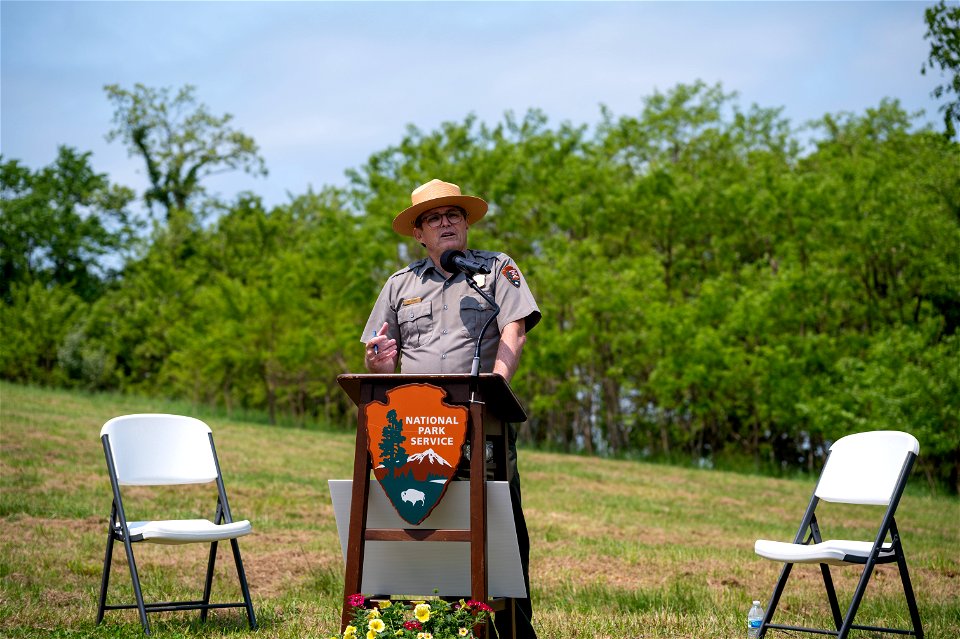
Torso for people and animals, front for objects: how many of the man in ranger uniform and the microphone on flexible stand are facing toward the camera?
1

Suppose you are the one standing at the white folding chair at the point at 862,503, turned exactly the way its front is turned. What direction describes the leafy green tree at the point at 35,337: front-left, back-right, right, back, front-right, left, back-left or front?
right

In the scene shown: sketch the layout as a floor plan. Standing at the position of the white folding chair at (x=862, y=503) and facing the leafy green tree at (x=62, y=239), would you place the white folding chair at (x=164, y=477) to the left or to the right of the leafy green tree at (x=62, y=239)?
left

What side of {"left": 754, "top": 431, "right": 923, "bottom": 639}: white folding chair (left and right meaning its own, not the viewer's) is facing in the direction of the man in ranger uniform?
front

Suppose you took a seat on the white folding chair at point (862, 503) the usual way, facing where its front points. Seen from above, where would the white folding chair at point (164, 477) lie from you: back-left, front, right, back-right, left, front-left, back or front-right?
front-right

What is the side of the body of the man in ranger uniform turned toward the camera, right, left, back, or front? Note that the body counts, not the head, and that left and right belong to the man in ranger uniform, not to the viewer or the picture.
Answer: front

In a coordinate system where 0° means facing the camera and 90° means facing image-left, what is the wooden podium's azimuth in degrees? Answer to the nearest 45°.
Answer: approximately 0°

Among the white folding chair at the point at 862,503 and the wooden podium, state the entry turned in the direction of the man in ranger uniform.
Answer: the white folding chair

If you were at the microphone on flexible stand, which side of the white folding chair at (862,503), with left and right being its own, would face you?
front

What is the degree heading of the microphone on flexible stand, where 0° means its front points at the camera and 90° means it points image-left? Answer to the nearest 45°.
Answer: approximately 135°

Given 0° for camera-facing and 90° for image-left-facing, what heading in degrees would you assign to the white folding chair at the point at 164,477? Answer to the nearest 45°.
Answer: approximately 315°

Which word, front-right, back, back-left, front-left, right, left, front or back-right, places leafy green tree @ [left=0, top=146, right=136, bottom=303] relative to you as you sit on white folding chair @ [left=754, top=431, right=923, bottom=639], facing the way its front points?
right

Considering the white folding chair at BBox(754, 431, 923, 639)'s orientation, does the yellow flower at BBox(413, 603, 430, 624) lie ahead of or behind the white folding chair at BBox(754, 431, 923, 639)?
ahead
